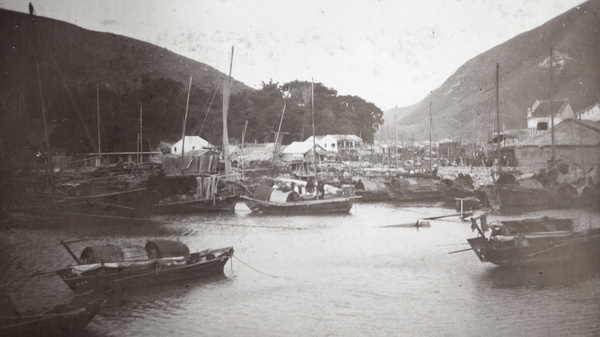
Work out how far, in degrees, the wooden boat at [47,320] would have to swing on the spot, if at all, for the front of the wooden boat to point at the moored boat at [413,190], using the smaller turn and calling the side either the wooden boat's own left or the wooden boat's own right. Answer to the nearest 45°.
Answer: approximately 45° to the wooden boat's own left

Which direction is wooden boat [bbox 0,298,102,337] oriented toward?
to the viewer's right
